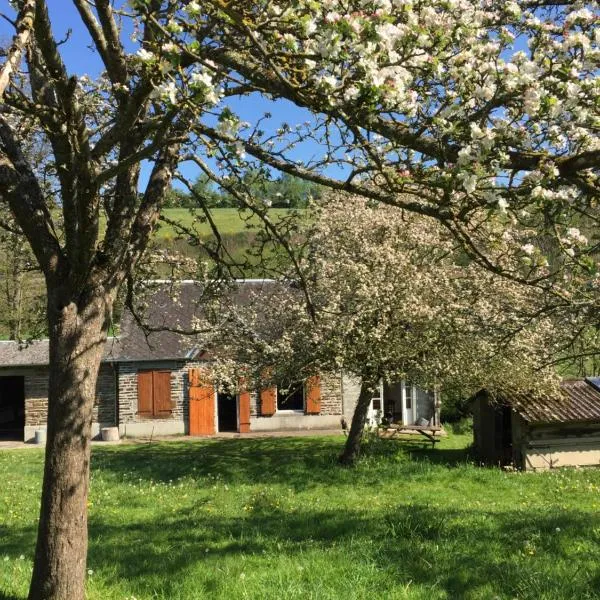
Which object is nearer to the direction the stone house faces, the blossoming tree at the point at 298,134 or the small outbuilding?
the blossoming tree

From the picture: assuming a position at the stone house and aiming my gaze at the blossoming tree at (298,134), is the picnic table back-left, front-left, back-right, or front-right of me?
front-left

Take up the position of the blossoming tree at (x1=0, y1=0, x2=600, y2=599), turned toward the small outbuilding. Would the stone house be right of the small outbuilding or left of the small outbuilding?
left

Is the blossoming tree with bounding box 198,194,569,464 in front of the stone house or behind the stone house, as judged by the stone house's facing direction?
in front

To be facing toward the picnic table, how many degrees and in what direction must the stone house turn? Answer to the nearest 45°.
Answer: approximately 45° to its left

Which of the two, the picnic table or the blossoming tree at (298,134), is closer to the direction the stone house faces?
the blossoming tree

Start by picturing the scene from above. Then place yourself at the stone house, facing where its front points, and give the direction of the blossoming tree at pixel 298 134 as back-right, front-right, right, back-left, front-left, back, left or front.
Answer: front

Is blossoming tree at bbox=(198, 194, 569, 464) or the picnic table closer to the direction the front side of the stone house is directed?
the blossoming tree

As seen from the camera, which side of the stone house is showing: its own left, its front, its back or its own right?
front
